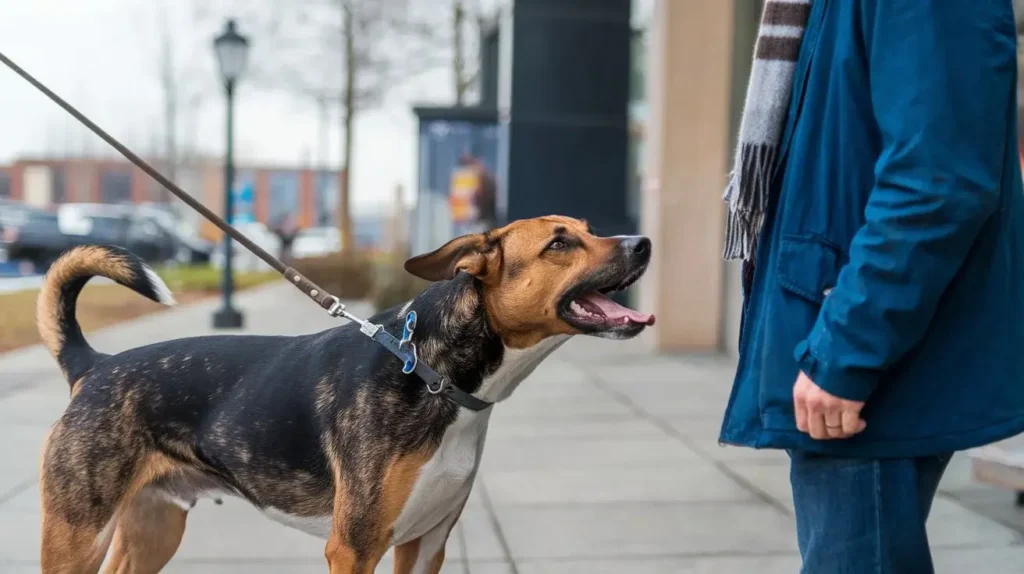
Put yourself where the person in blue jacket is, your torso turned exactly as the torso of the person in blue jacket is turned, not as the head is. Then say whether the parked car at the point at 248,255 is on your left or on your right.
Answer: on your right

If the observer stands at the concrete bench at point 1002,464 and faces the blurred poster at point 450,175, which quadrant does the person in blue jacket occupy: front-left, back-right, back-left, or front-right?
back-left

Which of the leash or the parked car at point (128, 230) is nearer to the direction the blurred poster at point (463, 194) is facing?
the leash

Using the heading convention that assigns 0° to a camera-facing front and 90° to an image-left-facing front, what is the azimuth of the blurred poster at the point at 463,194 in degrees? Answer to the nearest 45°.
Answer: approximately 0°

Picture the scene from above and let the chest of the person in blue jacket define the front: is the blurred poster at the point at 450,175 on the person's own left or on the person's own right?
on the person's own right

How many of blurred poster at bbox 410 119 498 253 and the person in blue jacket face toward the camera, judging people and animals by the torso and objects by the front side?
1

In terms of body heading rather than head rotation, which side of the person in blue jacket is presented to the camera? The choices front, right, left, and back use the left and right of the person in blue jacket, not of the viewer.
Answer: left

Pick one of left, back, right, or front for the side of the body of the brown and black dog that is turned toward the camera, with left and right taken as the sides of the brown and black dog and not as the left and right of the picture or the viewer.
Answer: right

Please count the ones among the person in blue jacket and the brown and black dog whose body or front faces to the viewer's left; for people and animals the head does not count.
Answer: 1
